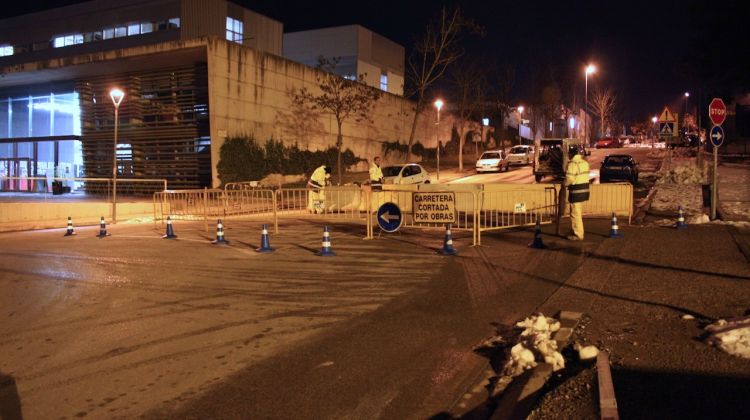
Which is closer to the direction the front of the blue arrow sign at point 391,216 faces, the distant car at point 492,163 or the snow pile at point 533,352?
the snow pile

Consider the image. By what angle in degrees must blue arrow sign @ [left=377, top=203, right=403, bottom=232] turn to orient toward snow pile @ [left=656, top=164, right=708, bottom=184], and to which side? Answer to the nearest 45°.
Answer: approximately 135° to its left

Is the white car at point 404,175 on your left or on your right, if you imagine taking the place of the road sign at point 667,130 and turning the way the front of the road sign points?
on your right
